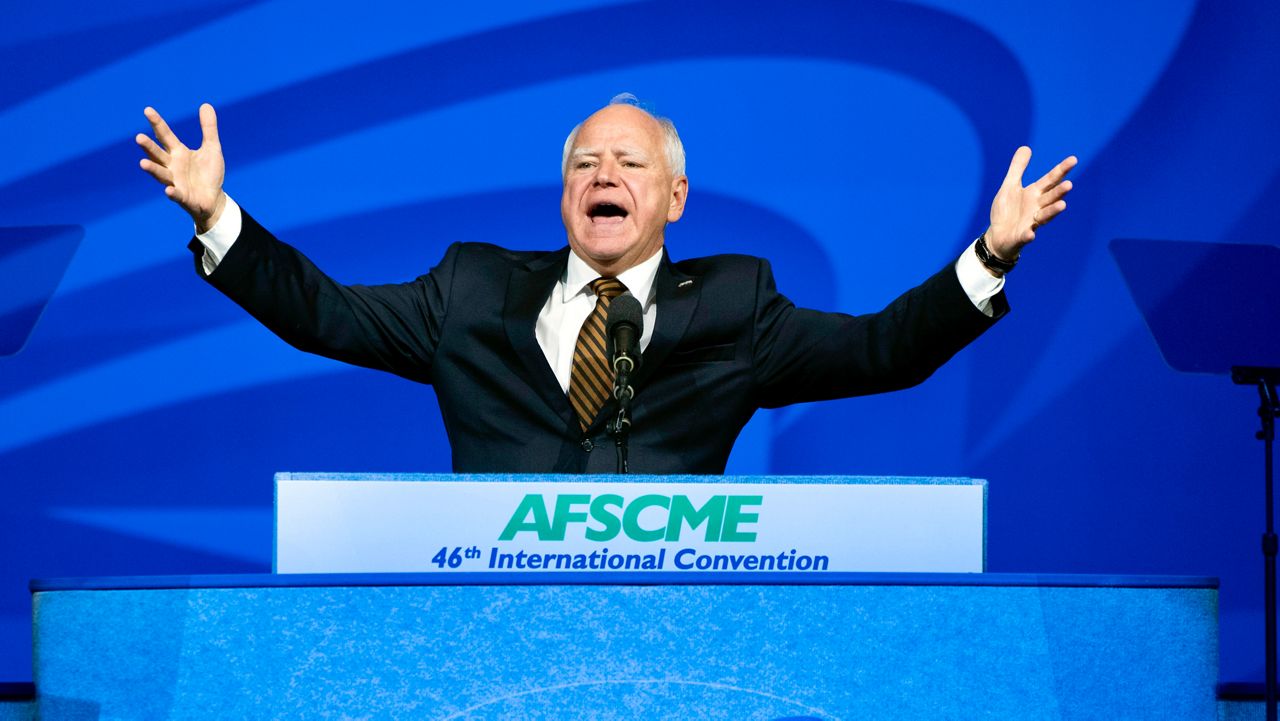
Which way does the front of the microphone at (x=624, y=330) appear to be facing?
away from the camera

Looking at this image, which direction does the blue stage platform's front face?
toward the camera

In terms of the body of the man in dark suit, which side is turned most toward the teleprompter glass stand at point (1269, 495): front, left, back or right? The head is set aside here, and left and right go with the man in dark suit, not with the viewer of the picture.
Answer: left

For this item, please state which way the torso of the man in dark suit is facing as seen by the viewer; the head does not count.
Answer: toward the camera

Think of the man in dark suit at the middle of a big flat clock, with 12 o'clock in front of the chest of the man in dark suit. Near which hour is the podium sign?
The podium sign is roughly at 12 o'clock from the man in dark suit.

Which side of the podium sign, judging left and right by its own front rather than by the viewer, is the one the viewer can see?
front

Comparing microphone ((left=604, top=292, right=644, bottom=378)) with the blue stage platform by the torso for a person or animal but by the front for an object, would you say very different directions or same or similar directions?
very different directions
